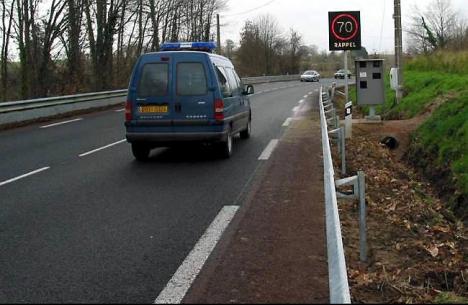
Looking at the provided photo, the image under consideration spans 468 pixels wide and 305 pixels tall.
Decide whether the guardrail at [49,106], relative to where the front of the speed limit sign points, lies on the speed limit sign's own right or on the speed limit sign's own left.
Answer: on the speed limit sign's own right

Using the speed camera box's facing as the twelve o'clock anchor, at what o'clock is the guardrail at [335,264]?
The guardrail is roughly at 12 o'clock from the speed camera box.

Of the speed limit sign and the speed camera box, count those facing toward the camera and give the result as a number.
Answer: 2

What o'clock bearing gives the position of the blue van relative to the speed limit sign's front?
The blue van is roughly at 1 o'clock from the speed limit sign.

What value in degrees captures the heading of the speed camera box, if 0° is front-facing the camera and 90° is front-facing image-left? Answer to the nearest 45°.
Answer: approximately 0°

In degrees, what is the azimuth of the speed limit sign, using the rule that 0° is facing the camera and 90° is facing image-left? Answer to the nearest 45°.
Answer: approximately 0°
